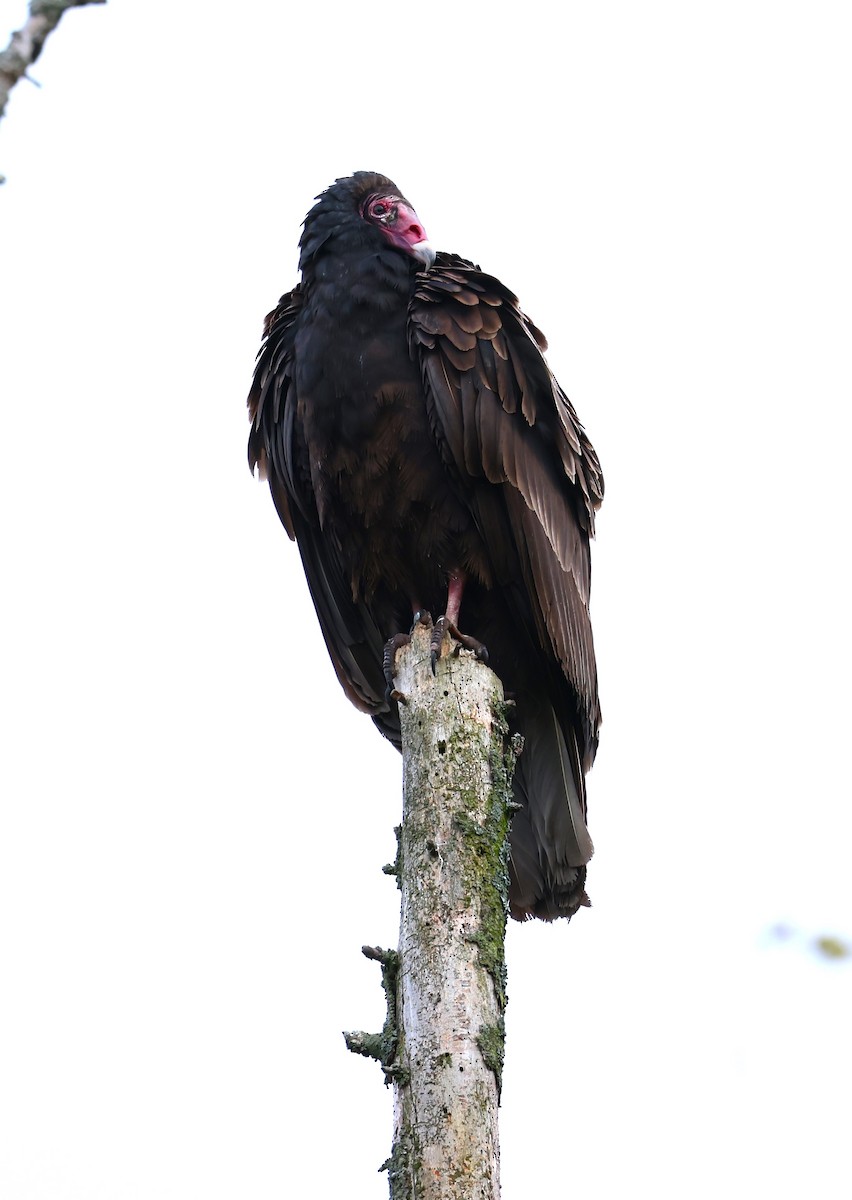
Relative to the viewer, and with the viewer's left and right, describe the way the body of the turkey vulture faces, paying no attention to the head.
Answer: facing the viewer and to the left of the viewer
